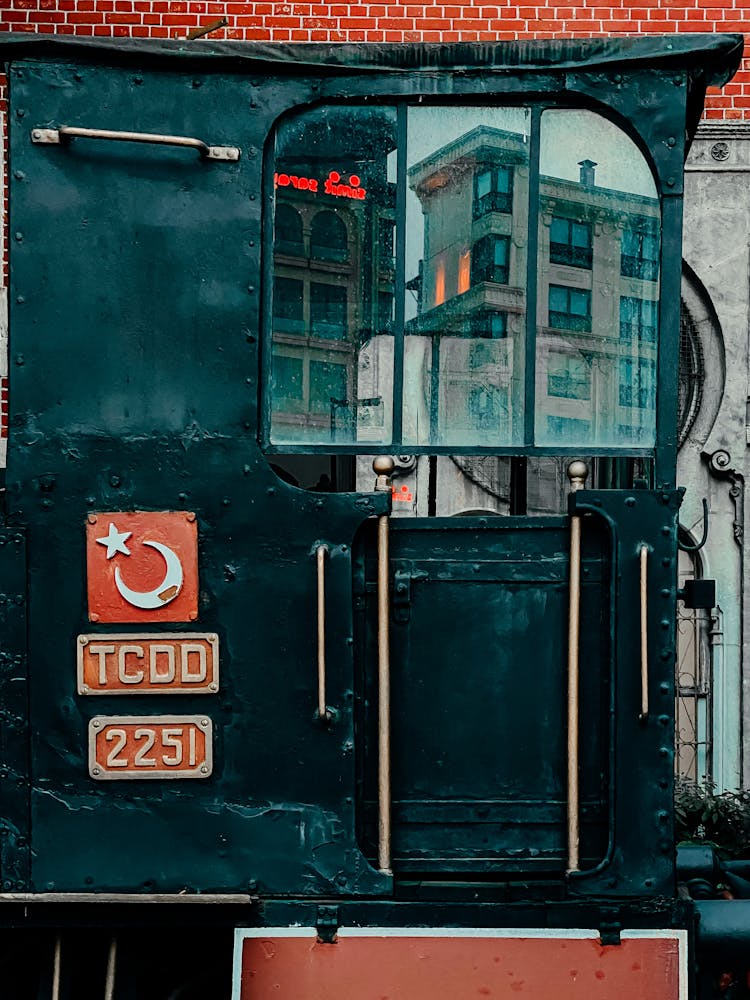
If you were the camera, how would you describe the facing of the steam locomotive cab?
facing to the left of the viewer

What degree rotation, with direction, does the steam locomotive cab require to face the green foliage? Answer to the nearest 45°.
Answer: approximately 135° to its right
